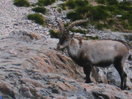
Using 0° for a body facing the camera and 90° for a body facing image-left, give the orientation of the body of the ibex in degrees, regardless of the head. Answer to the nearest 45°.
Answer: approximately 90°

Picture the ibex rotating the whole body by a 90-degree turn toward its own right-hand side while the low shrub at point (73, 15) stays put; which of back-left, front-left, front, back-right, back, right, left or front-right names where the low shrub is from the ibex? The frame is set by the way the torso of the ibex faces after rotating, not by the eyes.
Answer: front

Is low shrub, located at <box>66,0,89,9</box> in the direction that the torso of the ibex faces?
no

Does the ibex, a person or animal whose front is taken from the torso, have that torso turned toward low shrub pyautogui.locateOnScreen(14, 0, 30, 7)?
no

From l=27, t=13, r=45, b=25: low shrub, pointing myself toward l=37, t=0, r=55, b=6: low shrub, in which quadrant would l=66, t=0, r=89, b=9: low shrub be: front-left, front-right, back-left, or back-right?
front-right

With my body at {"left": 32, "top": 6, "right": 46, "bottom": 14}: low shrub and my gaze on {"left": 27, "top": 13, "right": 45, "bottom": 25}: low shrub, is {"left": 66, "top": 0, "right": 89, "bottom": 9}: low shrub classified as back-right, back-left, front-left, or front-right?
back-left

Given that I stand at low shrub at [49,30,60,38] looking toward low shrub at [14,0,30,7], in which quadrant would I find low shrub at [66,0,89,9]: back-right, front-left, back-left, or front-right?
front-right

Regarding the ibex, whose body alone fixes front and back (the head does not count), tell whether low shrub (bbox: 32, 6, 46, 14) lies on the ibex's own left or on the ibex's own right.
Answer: on the ibex's own right

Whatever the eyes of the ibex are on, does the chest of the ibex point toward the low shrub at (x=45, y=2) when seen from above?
no
